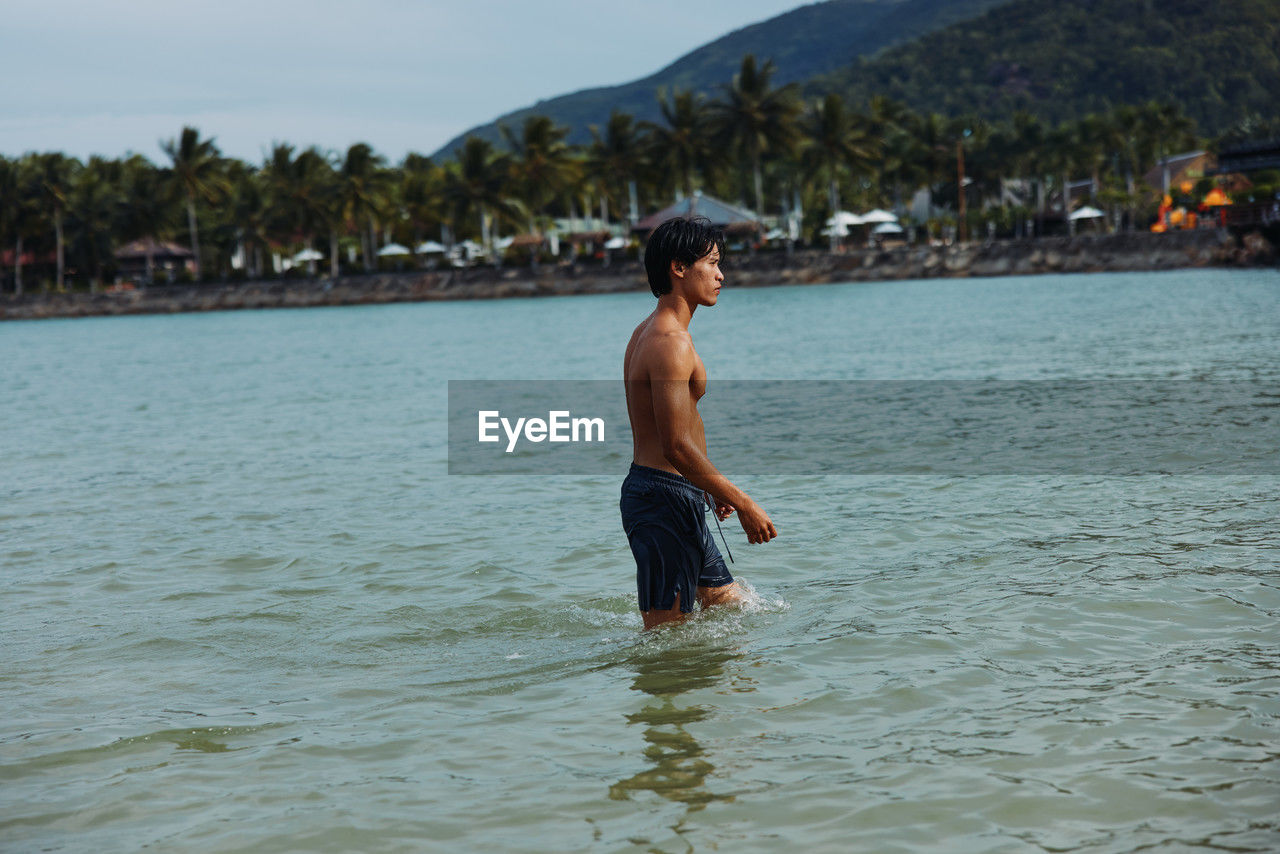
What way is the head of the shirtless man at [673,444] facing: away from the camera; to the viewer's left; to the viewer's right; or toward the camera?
to the viewer's right

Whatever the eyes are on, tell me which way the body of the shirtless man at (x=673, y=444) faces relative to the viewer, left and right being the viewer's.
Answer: facing to the right of the viewer
